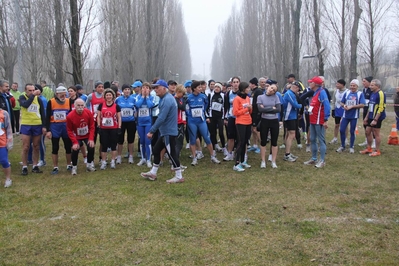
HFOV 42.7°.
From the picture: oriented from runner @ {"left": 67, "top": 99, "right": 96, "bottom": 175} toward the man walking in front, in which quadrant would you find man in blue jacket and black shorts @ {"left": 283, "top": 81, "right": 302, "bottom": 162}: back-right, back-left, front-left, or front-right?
front-left

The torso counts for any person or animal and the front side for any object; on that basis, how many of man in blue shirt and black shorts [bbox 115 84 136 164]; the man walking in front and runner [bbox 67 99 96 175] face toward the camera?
2

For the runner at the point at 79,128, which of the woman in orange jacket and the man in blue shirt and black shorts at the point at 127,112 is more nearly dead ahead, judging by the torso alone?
the woman in orange jacket

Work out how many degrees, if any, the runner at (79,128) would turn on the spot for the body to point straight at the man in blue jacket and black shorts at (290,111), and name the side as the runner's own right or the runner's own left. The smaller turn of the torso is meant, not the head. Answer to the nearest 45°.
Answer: approximately 90° to the runner's own left

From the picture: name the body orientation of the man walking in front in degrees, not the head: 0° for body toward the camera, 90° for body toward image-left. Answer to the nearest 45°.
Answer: approximately 90°

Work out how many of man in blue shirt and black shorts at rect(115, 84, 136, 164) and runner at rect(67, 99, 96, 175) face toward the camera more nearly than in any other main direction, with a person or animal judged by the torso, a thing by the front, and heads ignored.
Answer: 2

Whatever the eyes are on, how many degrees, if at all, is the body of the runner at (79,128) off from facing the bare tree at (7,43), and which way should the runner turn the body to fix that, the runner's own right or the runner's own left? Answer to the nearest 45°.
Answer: approximately 180°

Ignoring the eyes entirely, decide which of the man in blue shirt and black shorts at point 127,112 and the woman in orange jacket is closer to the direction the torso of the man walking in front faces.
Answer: the man in blue shirt and black shorts

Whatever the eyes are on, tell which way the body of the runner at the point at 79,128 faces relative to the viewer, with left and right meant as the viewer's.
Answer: facing the viewer

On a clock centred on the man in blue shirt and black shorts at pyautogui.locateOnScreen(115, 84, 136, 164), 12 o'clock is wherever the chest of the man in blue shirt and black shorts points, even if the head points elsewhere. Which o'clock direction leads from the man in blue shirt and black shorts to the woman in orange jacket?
The woman in orange jacket is roughly at 10 o'clock from the man in blue shirt and black shorts.

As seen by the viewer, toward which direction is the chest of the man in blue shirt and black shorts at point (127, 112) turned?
toward the camera
